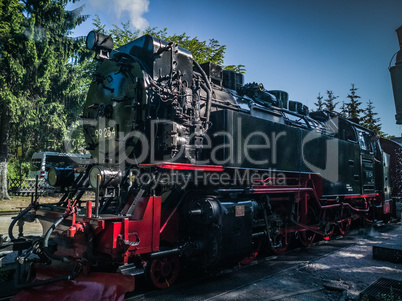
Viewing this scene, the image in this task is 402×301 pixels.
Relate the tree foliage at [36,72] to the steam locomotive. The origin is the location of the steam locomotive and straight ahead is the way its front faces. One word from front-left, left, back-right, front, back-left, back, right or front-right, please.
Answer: right

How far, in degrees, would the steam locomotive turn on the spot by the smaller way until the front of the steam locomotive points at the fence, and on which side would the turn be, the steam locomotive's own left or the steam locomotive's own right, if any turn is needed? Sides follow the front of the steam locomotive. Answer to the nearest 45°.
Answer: approximately 90° to the steam locomotive's own right

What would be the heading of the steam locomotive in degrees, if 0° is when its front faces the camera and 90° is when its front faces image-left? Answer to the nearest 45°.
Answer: approximately 45°
